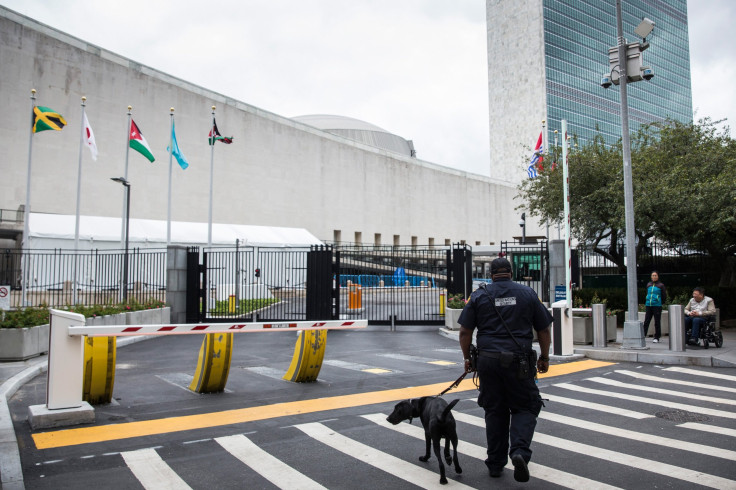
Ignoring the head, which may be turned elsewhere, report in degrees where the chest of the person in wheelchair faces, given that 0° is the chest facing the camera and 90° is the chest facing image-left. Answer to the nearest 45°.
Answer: approximately 45°

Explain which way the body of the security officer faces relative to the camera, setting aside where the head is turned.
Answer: away from the camera

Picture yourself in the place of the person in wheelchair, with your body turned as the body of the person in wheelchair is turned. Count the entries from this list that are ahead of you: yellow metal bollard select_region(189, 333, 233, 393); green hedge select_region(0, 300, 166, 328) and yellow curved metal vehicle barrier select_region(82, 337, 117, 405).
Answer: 3

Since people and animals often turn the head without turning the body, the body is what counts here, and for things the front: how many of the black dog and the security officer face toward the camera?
0

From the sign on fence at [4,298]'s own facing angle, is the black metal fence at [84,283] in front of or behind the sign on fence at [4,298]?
behind

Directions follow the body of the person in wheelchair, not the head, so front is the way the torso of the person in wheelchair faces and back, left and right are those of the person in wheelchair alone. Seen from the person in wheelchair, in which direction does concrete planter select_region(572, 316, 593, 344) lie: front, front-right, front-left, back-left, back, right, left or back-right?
front-right

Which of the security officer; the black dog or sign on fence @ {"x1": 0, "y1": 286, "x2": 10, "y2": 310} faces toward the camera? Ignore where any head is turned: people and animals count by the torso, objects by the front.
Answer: the sign on fence

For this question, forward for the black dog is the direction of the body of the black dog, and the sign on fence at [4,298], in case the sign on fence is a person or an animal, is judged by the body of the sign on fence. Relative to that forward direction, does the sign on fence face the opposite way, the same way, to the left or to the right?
the opposite way

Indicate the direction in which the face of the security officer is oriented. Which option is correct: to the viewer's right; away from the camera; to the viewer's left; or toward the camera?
away from the camera

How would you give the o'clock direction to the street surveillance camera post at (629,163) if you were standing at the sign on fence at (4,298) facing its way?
The street surveillance camera post is roughly at 10 o'clock from the sign on fence.

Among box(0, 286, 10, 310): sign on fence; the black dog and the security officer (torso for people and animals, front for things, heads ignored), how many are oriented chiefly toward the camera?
1

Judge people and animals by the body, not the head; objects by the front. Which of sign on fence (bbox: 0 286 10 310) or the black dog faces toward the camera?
the sign on fence

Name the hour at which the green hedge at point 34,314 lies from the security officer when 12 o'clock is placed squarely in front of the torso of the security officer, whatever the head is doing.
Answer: The green hedge is roughly at 10 o'clock from the security officer.

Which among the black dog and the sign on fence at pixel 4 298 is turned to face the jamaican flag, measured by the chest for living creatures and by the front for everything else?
the black dog

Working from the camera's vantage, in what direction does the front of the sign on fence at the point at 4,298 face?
facing the viewer

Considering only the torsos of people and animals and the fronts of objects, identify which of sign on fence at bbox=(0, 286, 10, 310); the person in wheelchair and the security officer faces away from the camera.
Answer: the security officer

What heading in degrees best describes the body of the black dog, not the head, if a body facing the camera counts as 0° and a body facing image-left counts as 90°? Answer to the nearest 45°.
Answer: approximately 135°

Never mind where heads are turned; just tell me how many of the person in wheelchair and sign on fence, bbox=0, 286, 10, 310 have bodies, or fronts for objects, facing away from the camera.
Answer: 0

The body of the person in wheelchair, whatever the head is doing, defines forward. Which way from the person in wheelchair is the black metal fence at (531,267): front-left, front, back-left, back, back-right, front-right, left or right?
right

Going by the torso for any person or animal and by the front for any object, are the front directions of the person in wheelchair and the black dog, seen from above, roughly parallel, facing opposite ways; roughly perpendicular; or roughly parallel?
roughly perpendicular
